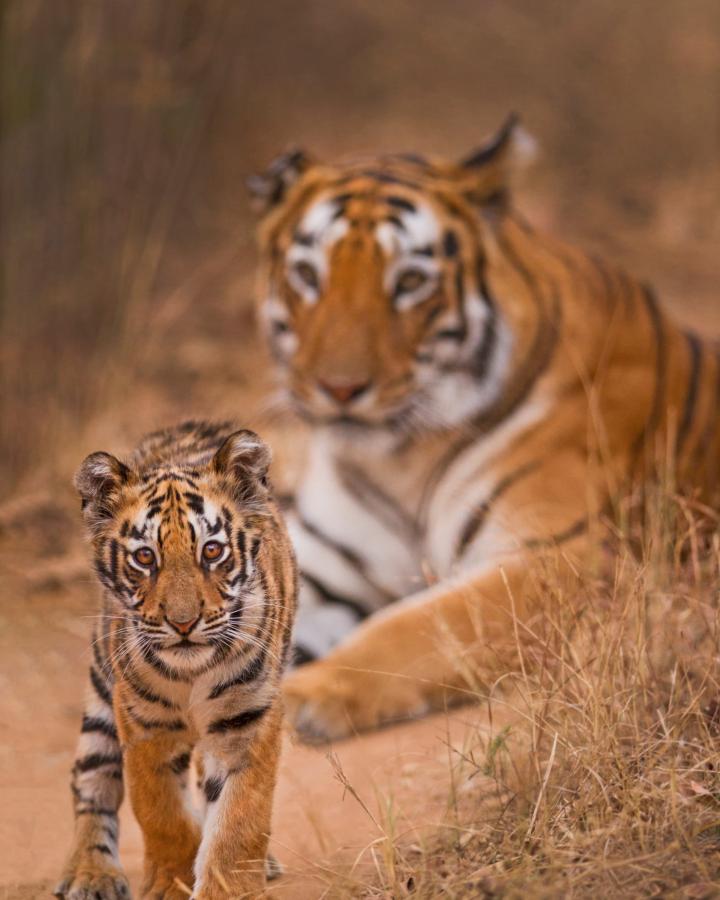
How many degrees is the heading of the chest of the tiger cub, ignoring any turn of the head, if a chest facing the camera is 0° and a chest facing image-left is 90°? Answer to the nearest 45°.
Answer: approximately 0°

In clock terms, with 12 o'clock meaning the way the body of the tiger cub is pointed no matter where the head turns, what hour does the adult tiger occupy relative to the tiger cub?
The adult tiger is roughly at 7 o'clock from the tiger cub.

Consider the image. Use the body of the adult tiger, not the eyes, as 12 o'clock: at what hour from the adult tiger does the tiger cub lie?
The tiger cub is roughly at 11 o'clock from the adult tiger.
